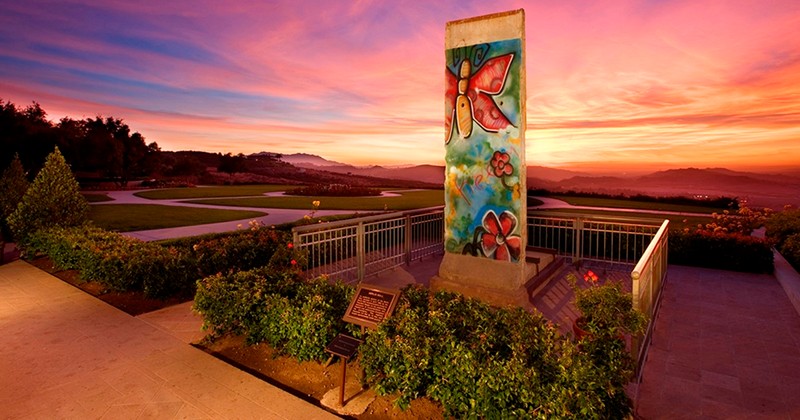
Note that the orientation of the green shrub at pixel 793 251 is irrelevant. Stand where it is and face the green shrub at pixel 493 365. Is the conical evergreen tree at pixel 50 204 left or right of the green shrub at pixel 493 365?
right

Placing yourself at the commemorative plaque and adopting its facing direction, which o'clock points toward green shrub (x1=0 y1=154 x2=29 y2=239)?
The green shrub is roughly at 3 o'clock from the commemorative plaque.

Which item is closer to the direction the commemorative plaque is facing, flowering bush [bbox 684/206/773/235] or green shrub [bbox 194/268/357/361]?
the green shrub

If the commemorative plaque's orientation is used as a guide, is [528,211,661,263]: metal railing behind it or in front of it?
behind

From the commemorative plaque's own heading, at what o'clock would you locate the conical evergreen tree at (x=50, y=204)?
The conical evergreen tree is roughly at 3 o'clock from the commemorative plaque.

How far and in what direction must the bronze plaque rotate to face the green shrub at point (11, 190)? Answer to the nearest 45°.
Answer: approximately 90° to its right

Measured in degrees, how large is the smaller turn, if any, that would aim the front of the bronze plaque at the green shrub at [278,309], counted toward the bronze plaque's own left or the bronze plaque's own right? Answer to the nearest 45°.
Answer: approximately 90° to the bronze plaque's own right

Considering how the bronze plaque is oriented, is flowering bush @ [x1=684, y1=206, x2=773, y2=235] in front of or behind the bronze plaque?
behind

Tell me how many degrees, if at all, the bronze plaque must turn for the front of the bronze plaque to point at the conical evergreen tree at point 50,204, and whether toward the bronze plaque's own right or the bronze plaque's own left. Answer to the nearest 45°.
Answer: approximately 90° to the bronze plaque's own right

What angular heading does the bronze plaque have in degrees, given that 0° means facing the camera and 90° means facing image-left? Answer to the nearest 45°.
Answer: approximately 45°

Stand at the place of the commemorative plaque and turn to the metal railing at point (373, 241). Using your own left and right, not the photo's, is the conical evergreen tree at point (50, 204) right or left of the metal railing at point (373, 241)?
left

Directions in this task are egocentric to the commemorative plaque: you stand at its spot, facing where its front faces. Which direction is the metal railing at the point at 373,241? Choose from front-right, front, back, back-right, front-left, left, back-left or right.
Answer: back-right

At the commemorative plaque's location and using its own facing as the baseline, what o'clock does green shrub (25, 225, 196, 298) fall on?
The green shrub is roughly at 3 o'clock from the commemorative plaque.
